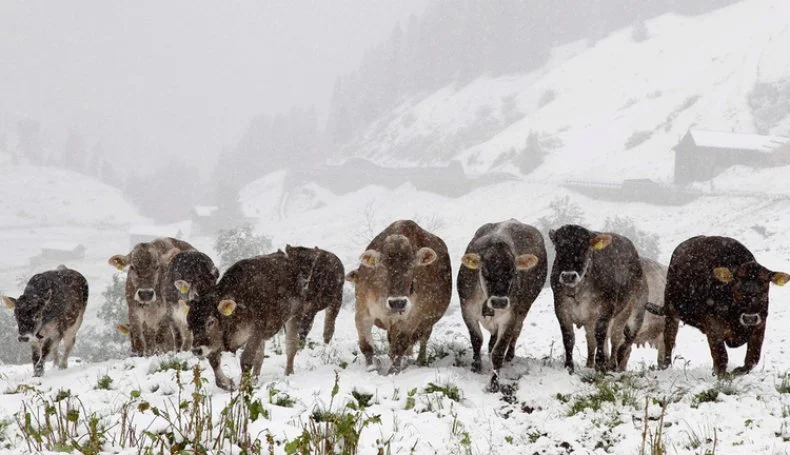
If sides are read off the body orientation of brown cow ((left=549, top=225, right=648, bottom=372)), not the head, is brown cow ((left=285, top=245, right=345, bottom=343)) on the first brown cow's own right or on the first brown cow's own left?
on the first brown cow's own right

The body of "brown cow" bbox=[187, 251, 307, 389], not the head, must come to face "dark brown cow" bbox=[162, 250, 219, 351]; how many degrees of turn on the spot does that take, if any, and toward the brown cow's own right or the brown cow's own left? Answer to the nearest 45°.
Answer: approximately 90° to the brown cow's own right

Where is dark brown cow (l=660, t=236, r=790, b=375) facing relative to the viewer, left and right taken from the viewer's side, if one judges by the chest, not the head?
facing the viewer and to the right of the viewer

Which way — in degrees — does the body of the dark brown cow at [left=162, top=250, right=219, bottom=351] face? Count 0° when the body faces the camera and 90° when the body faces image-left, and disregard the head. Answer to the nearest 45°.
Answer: approximately 45°

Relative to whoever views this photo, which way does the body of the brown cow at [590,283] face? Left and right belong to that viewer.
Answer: facing the viewer and to the left of the viewer

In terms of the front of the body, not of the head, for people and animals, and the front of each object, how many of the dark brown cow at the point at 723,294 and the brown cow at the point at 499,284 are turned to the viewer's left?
0

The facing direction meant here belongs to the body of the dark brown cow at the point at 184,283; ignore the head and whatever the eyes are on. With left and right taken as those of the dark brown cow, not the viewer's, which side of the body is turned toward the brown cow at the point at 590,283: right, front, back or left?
left

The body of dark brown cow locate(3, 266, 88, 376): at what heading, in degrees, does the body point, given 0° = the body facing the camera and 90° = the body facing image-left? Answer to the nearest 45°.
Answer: approximately 45°

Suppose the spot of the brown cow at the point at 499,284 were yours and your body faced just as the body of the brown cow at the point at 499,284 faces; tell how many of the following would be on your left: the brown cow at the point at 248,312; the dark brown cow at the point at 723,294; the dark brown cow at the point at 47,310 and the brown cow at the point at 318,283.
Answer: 1

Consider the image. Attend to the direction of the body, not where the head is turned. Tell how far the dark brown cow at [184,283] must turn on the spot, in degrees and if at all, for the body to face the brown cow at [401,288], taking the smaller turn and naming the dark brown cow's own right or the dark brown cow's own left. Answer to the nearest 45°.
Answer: approximately 90° to the dark brown cow's own left

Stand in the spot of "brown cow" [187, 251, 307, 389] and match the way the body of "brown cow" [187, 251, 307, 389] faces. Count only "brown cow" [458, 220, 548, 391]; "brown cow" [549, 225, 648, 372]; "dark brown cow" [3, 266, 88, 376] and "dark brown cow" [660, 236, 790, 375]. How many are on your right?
1
